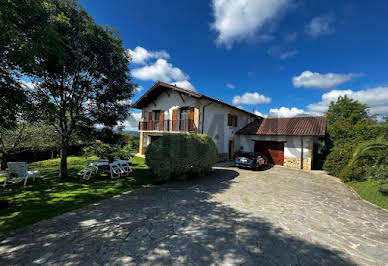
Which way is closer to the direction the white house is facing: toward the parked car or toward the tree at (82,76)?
the tree

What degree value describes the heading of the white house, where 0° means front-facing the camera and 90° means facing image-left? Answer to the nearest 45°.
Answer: approximately 45°

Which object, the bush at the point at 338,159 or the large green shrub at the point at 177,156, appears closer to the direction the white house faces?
the large green shrub

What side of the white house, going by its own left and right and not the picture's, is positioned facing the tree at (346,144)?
left

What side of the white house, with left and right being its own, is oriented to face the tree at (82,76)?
front

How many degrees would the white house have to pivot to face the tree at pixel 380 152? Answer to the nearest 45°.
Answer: approximately 90° to its left

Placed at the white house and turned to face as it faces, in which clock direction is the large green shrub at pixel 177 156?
The large green shrub is roughly at 11 o'clock from the white house.

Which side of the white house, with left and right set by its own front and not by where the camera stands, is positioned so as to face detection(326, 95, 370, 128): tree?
back

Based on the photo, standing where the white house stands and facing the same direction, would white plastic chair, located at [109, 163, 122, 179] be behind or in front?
in front

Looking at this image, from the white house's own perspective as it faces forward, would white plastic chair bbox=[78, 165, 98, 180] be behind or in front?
in front
